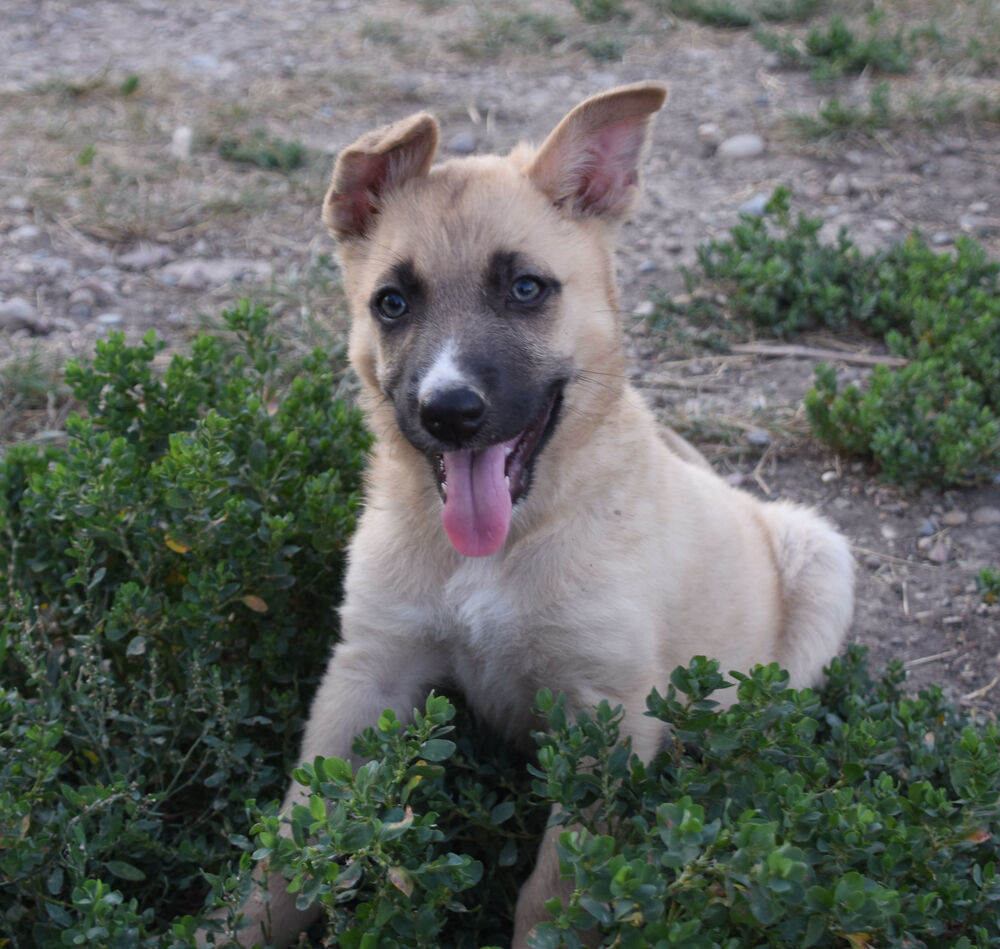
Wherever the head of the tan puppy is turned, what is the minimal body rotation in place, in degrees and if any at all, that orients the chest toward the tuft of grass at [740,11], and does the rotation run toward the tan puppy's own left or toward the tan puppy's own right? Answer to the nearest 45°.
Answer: approximately 135° to the tan puppy's own right

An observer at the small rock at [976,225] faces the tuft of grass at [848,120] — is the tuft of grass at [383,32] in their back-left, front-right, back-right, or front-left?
front-left

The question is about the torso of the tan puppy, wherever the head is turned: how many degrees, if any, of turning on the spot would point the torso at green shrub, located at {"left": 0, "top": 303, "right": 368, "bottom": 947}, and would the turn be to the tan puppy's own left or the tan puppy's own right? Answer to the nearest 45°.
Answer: approximately 45° to the tan puppy's own right

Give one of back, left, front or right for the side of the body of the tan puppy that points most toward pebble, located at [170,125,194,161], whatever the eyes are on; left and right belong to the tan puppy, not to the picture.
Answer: right

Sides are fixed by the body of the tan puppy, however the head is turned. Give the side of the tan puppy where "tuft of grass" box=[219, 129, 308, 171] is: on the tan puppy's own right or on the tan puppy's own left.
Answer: on the tan puppy's own right

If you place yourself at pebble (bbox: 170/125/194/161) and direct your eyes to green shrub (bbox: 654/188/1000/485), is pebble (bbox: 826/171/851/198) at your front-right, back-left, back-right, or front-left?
front-left

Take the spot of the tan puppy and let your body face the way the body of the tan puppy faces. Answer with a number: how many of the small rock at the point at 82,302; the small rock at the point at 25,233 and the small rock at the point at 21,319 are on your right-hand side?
3

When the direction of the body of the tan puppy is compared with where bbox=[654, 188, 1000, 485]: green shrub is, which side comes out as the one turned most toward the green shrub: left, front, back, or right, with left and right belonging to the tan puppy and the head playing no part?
back

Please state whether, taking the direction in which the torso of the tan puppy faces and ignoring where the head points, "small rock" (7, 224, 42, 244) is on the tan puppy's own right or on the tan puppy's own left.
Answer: on the tan puppy's own right

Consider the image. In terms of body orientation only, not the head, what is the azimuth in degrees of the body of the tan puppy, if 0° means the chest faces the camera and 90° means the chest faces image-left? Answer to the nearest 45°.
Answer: approximately 45°

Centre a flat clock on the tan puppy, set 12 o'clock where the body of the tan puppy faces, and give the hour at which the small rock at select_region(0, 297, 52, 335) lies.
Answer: The small rock is roughly at 3 o'clock from the tan puppy.
